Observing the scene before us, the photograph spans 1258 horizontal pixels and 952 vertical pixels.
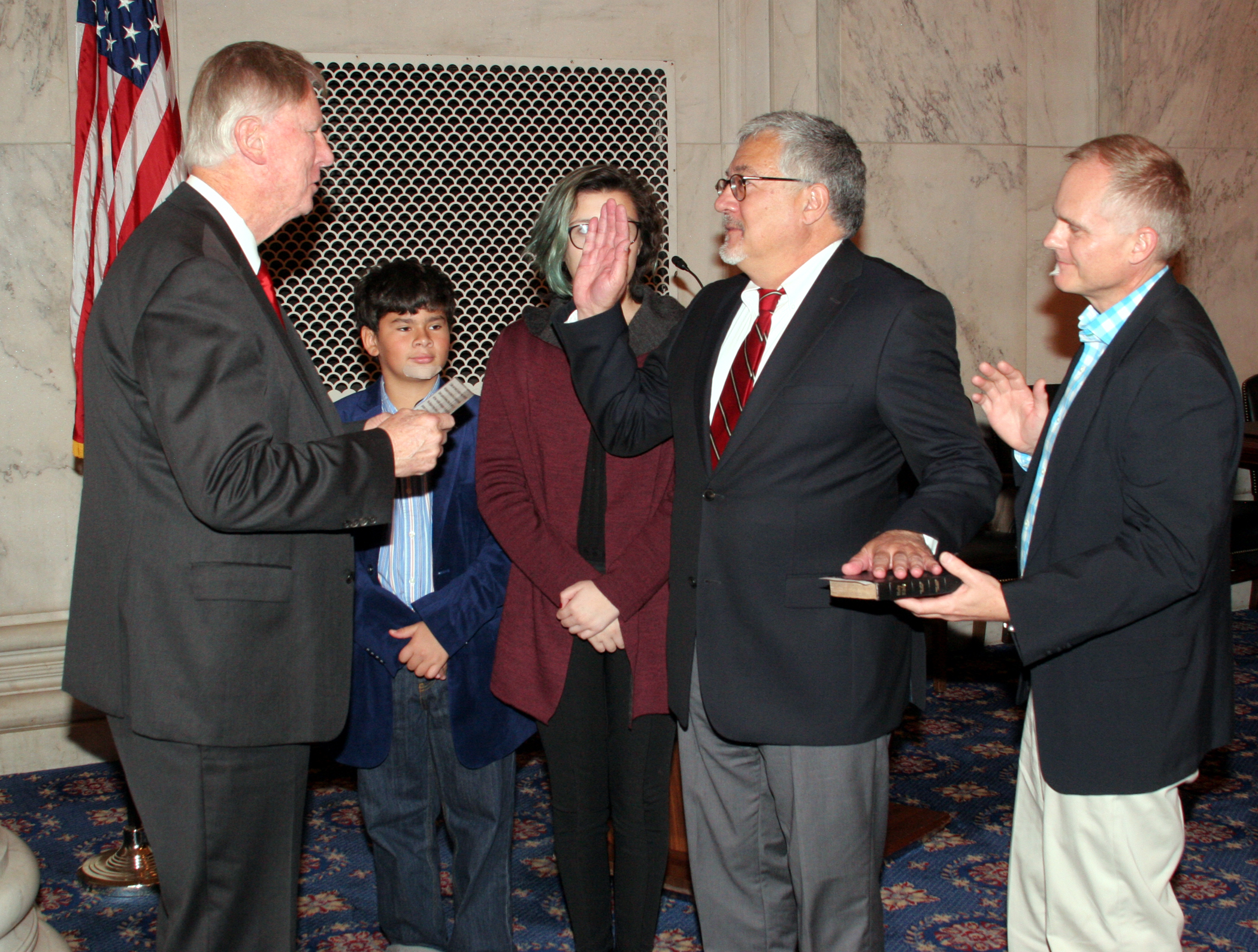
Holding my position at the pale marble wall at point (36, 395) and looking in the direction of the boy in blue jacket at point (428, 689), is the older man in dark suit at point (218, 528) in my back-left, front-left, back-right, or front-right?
front-right

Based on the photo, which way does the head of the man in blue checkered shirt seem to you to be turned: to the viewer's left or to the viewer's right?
to the viewer's left

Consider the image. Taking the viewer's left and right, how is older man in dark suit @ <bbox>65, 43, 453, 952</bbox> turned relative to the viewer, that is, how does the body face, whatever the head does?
facing to the right of the viewer

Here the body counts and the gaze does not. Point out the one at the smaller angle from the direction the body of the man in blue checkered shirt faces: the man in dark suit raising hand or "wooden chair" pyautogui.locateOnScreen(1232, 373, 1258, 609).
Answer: the man in dark suit raising hand

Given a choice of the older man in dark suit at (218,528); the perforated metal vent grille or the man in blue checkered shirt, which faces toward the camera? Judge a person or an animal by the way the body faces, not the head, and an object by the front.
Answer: the perforated metal vent grille

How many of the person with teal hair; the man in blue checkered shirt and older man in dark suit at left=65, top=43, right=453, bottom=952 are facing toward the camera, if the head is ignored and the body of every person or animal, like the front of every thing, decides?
1

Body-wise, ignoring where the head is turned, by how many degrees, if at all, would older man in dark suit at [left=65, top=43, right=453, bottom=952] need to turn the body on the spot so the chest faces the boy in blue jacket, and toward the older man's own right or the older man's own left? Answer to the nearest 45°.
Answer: approximately 45° to the older man's own left

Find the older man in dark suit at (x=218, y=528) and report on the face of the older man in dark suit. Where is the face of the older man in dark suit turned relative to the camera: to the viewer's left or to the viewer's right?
to the viewer's right

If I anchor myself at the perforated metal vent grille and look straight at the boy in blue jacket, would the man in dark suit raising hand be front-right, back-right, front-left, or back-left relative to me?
front-left

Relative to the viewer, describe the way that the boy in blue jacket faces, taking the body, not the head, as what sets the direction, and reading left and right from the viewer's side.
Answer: facing the viewer

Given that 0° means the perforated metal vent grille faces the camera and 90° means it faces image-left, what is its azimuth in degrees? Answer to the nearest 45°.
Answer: approximately 0°
